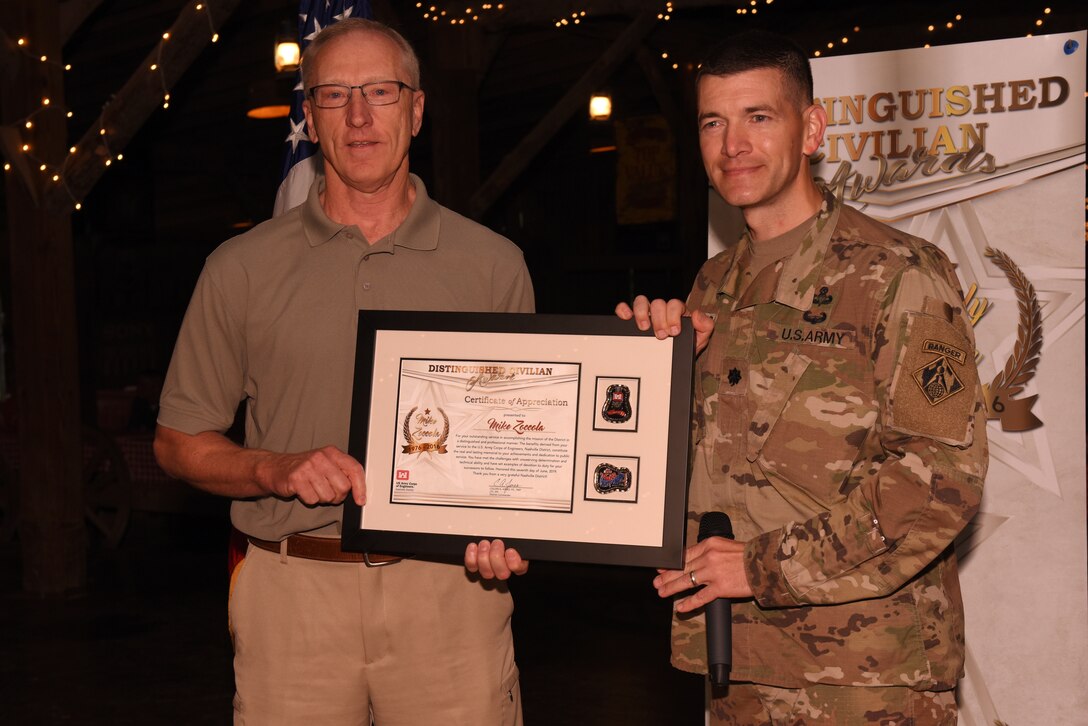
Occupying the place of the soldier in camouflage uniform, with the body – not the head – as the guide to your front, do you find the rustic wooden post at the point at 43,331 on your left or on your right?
on your right

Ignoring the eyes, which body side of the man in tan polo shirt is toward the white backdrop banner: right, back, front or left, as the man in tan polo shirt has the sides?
left

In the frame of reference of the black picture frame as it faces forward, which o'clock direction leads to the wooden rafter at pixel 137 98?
The wooden rafter is roughly at 5 o'clock from the black picture frame.

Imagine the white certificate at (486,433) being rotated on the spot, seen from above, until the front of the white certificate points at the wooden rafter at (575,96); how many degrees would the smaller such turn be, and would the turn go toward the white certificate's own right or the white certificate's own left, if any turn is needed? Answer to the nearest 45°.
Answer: approximately 180°

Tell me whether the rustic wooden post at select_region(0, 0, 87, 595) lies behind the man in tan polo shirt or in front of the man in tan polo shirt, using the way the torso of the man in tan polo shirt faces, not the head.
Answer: behind

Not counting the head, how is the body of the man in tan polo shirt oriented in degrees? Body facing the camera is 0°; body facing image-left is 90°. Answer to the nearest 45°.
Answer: approximately 0°

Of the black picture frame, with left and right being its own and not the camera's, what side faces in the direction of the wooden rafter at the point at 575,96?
back
